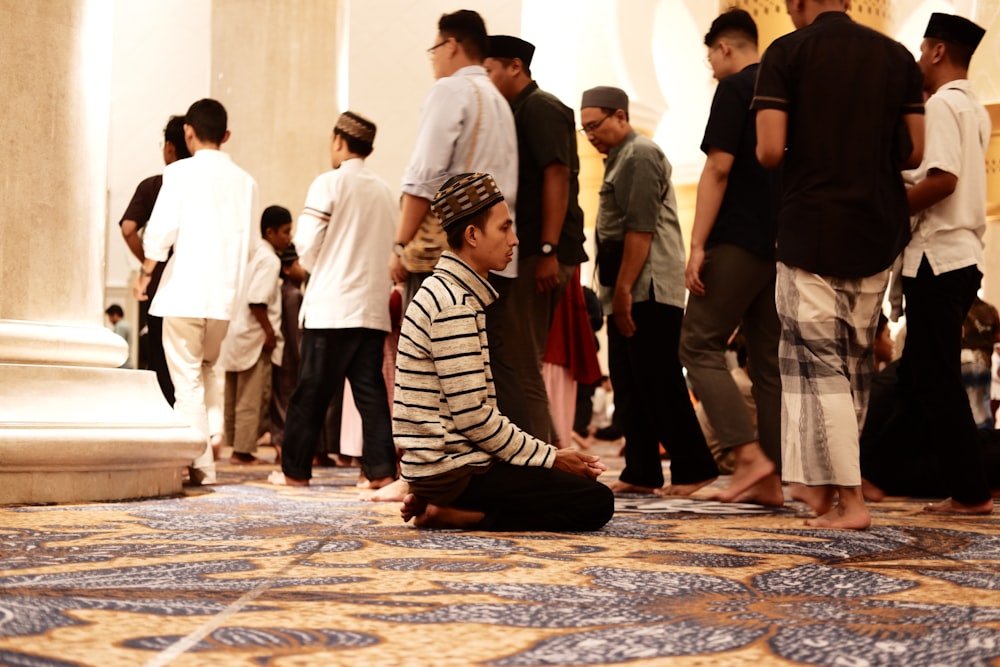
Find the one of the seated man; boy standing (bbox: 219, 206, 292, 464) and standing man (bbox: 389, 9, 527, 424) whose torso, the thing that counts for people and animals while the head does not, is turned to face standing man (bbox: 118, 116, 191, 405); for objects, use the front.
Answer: standing man (bbox: 389, 9, 527, 424)

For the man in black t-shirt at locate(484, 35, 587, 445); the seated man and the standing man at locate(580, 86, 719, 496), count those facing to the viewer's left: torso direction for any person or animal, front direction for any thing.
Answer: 2

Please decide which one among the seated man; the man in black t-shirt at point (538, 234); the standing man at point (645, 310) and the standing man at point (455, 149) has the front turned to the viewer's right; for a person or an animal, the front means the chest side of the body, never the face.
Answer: the seated man

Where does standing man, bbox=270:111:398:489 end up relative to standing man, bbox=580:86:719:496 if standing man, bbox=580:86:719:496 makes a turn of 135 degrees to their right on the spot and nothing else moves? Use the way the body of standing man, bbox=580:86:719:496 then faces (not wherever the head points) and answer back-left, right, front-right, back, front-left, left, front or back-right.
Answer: back-left

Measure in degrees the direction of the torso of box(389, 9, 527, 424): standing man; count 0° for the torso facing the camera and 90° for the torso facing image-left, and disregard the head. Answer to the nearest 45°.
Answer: approximately 135°

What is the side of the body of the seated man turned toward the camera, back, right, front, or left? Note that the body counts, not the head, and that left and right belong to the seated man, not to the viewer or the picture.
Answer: right

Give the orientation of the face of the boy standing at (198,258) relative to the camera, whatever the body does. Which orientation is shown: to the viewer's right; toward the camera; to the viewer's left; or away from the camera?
away from the camera

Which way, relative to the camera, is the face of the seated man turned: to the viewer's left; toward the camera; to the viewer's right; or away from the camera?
to the viewer's right

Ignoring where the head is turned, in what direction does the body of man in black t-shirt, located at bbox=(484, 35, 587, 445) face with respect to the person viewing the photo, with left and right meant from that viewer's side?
facing to the left of the viewer

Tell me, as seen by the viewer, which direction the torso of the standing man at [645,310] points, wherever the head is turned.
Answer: to the viewer's left

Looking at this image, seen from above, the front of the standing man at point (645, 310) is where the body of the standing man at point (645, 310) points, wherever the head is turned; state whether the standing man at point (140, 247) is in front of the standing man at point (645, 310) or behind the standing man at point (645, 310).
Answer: in front

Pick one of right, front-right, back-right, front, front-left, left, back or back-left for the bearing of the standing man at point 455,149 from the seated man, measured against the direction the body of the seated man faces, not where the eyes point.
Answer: left

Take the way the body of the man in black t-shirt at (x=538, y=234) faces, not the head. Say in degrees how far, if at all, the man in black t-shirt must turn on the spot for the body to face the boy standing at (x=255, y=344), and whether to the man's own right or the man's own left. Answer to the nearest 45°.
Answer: approximately 45° to the man's own right

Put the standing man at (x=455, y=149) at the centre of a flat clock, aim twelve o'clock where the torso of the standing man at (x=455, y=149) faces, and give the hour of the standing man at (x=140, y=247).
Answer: the standing man at (x=140, y=247) is roughly at 12 o'clock from the standing man at (x=455, y=149).

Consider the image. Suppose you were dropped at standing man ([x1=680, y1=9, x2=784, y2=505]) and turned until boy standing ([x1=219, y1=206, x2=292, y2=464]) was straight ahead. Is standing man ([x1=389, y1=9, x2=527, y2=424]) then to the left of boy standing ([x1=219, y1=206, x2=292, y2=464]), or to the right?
left

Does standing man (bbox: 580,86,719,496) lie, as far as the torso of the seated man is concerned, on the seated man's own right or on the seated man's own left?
on the seated man's own left

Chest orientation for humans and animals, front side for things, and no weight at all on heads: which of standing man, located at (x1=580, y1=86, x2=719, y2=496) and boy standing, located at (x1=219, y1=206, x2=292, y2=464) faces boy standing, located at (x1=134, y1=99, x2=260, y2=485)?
the standing man

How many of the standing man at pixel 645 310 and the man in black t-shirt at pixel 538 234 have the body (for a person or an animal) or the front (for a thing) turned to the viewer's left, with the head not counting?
2

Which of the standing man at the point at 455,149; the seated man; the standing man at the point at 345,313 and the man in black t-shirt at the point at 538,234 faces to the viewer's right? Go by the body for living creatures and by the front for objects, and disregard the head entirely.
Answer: the seated man

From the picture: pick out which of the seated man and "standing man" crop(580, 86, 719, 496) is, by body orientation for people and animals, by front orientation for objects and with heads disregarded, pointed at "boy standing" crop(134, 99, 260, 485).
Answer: the standing man

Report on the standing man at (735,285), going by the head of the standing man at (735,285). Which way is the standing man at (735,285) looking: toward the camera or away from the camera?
away from the camera

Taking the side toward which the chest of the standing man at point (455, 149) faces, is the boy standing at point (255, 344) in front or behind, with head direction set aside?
in front
